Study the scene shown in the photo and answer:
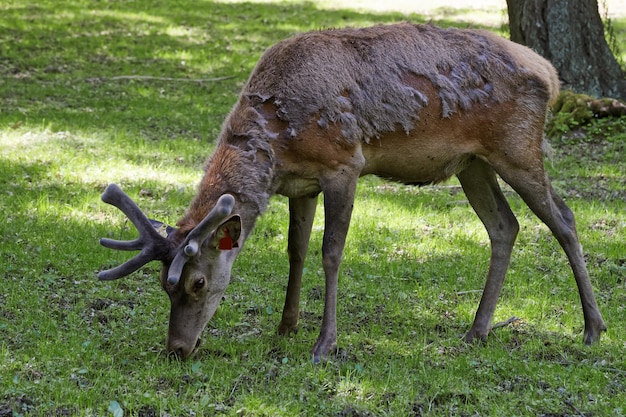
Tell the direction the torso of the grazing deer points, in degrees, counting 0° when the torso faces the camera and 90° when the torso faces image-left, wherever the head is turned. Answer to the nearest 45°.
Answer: approximately 90°

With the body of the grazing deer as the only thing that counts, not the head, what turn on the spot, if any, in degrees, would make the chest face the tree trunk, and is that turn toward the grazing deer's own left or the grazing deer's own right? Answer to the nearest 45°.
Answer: approximately 135° to the grazing deer's own right
